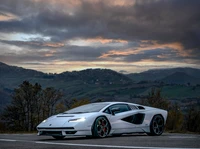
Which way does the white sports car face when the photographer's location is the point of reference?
facing the viewer and to the left of the viewer
